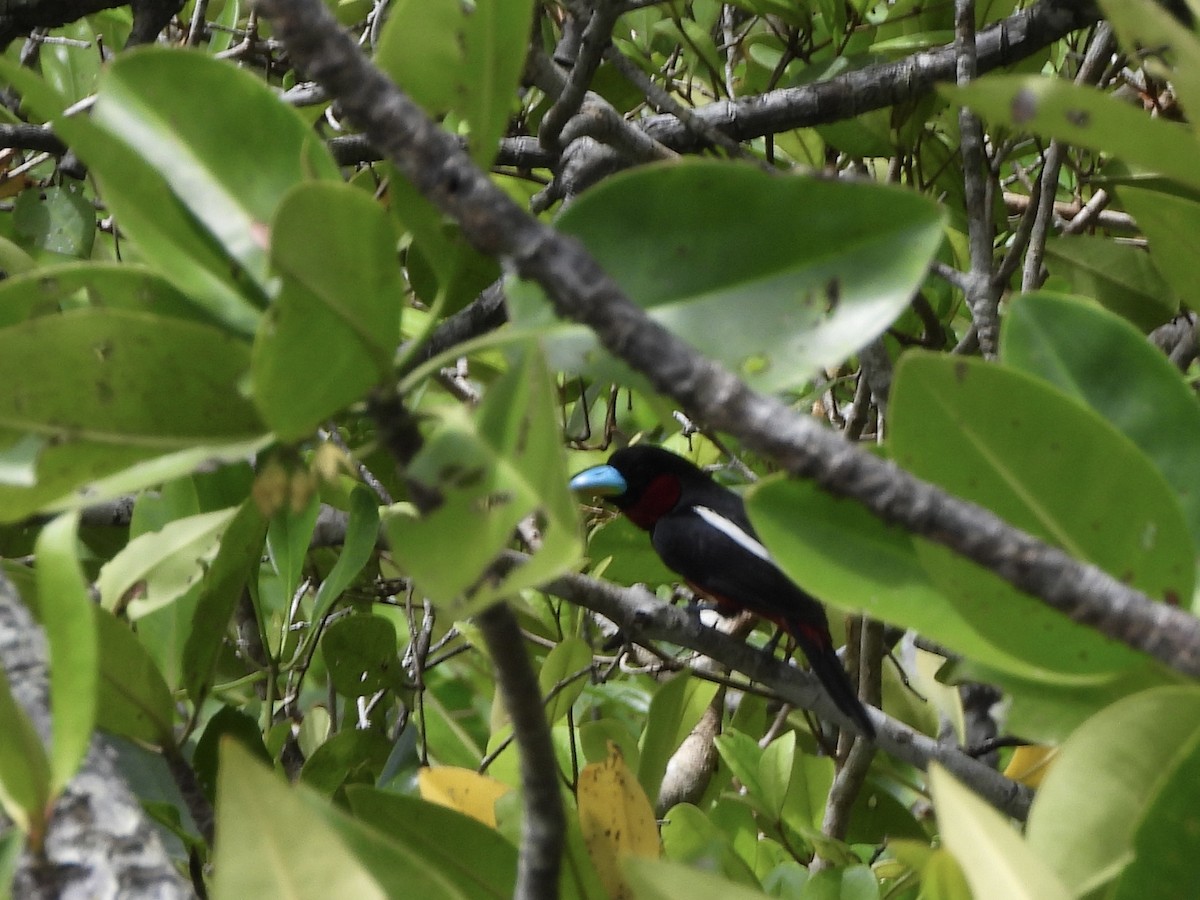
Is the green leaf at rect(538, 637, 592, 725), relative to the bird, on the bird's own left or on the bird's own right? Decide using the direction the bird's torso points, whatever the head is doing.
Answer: on the bird's own left

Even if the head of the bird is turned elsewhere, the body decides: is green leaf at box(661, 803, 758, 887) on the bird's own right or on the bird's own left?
on the bird's own left

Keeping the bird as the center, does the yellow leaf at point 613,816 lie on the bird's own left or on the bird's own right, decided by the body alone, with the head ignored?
on the bird's own left

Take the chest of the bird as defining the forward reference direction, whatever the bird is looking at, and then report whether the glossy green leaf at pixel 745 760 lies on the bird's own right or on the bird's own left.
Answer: on the bird's own left

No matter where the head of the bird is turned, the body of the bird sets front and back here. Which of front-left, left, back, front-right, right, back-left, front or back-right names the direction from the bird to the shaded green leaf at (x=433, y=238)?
left

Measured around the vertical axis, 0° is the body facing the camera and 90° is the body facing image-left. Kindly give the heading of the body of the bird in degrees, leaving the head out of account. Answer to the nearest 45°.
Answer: approximately 90°
